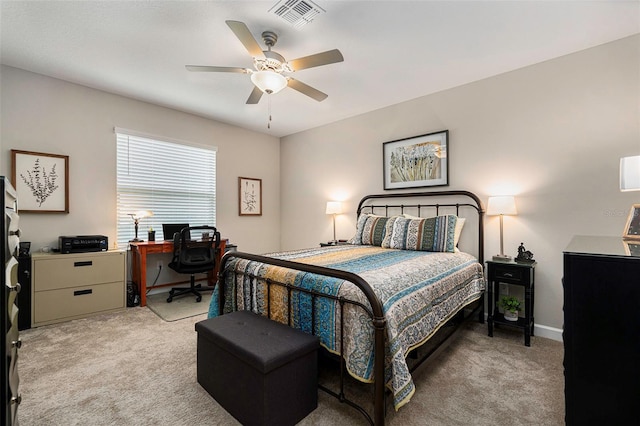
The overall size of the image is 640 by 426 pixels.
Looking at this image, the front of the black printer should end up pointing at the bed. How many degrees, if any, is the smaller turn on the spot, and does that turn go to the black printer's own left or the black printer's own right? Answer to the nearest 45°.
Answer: approximately 45° to the black printer's own left

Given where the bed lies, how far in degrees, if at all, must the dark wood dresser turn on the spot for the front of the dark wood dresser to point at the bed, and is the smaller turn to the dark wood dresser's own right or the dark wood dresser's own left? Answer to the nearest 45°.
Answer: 0° — it already faces it

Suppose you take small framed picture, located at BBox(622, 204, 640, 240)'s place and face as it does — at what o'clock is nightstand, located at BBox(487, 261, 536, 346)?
The nightstand is roughly at 2 o'clock from the small framed picture.

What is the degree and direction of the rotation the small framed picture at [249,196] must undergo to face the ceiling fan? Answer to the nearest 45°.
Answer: approximately 45° to its right

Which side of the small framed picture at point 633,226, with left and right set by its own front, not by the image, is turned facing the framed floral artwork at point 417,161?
right

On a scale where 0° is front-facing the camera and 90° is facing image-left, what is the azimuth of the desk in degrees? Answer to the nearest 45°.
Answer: approximately 0°

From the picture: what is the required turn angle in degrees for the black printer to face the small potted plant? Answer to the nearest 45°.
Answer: approximately 45° to its left
